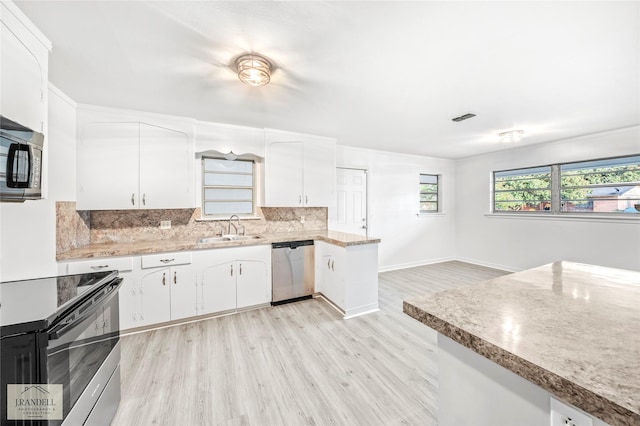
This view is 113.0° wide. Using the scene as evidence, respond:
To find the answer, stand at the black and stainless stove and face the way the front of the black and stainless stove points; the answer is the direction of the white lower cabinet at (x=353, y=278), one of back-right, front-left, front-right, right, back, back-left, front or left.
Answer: front-left

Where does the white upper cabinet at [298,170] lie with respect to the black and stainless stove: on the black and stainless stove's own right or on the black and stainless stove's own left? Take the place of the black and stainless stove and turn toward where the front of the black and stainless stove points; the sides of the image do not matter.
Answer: on the black and stainless stove's own left

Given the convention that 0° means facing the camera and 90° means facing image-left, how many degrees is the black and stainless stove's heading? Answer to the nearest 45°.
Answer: approximately 315°

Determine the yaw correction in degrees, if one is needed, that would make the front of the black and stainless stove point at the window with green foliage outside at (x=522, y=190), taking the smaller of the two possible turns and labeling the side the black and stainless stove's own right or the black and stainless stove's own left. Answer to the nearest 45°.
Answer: approximately 45° to the black and stainless stove's own left

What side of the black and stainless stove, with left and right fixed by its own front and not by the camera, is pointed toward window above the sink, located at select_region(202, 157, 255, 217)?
left

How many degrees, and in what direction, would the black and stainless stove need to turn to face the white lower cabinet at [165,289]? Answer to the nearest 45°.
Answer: approximately 90° to its left

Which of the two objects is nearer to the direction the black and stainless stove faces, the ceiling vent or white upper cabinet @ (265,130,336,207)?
the ceiling vent
